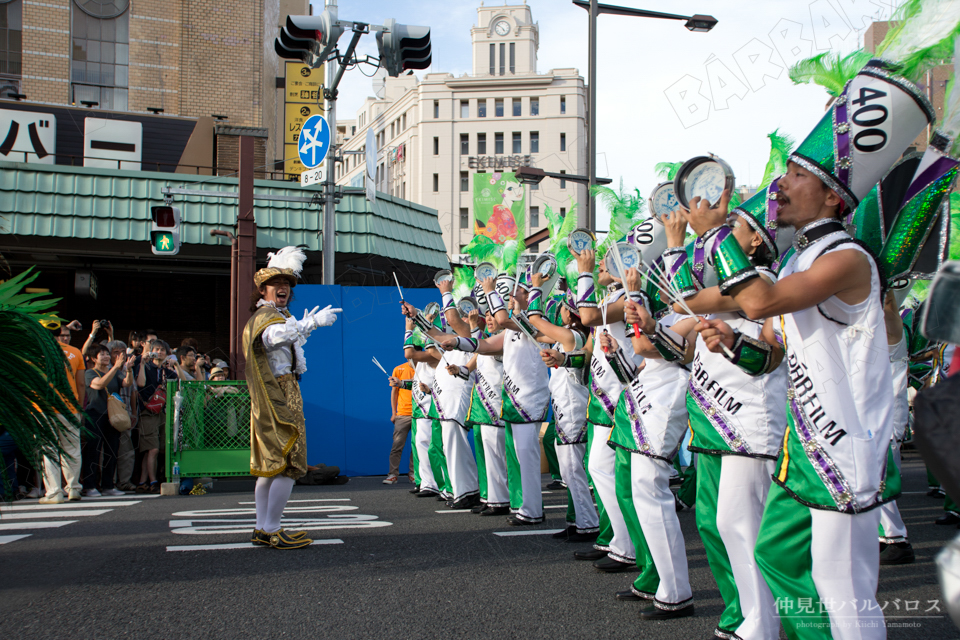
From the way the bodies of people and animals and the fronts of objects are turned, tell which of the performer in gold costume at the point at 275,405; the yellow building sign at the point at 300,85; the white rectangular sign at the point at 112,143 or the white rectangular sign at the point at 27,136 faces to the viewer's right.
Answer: the performer in gold costume

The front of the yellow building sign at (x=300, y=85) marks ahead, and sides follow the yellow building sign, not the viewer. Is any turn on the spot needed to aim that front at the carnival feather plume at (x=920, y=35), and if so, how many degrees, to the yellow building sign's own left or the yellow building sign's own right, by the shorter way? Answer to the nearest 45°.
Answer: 0° — it already faces it

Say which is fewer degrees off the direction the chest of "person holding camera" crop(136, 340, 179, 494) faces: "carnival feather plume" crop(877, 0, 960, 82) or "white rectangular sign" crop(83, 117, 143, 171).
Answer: the carnival feather plume

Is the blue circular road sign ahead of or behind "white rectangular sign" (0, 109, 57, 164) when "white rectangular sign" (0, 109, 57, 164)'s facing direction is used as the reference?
ahead

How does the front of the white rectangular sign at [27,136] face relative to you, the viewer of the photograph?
facing the viewer

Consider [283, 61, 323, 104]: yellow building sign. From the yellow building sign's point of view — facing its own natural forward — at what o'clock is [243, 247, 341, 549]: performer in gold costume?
The performer in gold costume is roughly at 12 o'clock from the yellow building sign.

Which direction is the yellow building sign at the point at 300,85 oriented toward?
toward the camera

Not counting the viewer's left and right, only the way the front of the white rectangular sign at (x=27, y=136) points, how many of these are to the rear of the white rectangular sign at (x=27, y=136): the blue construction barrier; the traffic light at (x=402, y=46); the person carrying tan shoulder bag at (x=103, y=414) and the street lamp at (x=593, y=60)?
0

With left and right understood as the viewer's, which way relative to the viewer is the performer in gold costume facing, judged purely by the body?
facing to the right of the viewer

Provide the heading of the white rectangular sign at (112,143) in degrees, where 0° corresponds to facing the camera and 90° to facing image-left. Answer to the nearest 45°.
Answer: approximately 0°

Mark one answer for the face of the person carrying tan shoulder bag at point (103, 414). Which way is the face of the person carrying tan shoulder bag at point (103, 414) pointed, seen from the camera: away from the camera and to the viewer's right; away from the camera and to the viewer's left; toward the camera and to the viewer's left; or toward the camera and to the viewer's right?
toward the camera and to the viewer's right

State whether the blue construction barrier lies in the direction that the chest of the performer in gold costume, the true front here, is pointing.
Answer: no
